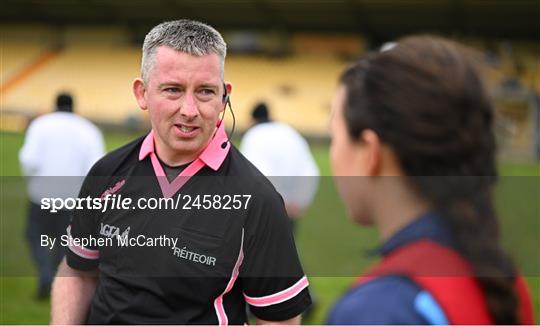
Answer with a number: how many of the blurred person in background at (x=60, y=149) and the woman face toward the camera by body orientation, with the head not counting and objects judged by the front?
0

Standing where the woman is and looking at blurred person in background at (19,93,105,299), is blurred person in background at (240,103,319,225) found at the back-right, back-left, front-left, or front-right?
front-right

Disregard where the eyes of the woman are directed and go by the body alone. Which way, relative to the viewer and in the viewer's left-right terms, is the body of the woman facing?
facing away from the viewer and to the left of the viewer

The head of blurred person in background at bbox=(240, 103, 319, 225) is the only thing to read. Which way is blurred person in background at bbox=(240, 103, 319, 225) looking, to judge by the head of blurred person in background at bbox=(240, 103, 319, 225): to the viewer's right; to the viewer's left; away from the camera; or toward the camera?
away from the camera

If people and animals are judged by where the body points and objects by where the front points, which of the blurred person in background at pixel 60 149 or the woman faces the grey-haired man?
the woman

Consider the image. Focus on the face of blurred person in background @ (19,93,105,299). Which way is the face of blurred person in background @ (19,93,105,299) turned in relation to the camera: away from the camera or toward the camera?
away from the camera

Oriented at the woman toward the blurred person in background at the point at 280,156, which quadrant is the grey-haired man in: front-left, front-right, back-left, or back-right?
front-left

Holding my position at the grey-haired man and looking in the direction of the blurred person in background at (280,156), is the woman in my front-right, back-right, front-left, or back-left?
back-right

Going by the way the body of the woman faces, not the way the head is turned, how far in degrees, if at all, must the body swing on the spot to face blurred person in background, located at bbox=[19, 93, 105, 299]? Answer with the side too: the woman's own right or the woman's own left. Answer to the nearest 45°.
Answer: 0° — they already face them

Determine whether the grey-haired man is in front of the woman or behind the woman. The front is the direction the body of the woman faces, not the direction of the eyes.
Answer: in front

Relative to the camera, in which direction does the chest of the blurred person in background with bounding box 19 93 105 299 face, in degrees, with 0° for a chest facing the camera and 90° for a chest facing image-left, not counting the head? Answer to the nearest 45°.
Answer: approximately 180°

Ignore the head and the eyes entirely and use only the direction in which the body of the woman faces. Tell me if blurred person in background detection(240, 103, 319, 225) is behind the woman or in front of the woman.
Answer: in front

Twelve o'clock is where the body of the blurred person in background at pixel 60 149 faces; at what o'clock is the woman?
The woman is roughly at 6 o'clock from the blurred person in background.
